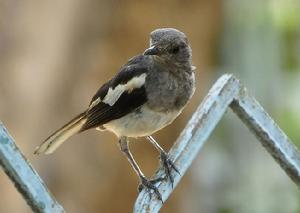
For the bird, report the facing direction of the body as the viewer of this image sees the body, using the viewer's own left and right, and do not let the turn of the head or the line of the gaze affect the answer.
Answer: facing the viewer and to the right of the viewer
